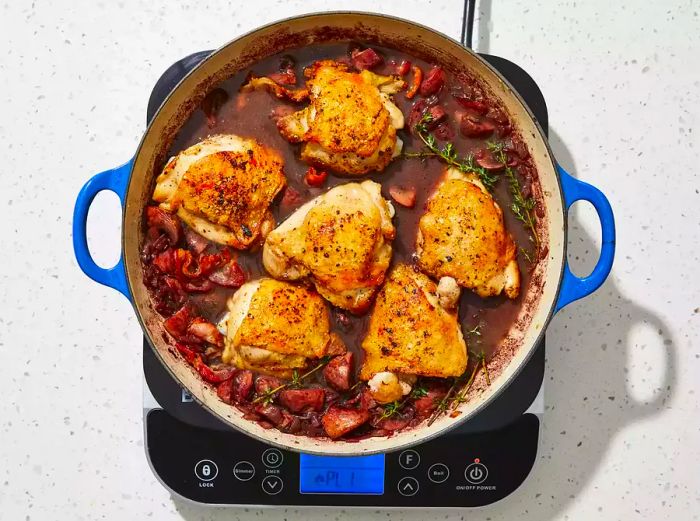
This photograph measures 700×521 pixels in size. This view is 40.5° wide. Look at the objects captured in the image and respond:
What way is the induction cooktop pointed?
toward the camera

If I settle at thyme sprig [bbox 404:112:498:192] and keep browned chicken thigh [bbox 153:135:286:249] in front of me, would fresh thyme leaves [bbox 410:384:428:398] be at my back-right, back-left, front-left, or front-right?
front-left
